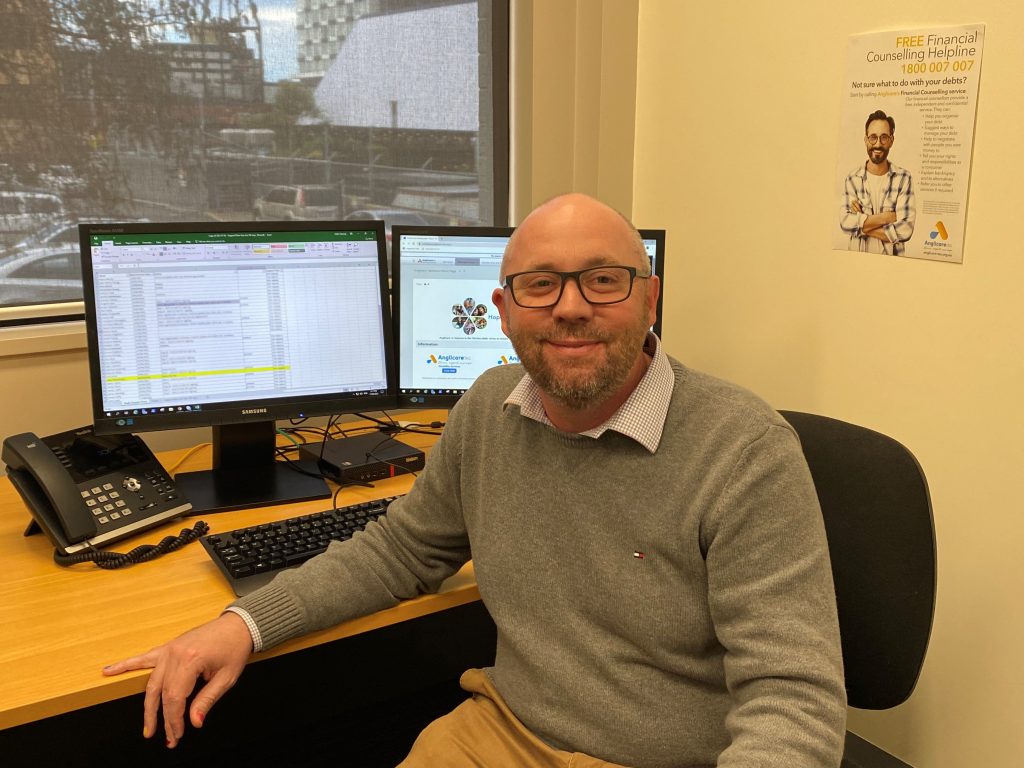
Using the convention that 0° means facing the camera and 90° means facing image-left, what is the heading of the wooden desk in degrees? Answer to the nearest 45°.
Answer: approximately 315°

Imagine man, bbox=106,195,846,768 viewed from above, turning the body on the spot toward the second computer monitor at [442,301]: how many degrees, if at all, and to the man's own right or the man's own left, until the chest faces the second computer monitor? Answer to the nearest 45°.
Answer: approximately 135° to the man's own right

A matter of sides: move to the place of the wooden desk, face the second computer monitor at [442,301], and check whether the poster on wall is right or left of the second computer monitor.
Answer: right

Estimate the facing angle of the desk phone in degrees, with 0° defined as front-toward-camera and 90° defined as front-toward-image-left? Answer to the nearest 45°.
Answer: approximately 315°

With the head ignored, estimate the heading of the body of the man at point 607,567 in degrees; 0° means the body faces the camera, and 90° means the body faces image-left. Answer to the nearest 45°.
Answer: approximately 45°

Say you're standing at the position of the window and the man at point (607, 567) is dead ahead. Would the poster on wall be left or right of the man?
left
